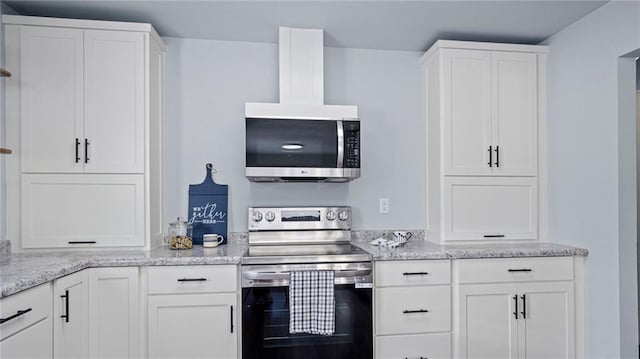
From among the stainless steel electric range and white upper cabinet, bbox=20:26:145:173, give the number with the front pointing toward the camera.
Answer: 2

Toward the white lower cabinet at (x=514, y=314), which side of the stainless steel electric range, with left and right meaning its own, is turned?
left

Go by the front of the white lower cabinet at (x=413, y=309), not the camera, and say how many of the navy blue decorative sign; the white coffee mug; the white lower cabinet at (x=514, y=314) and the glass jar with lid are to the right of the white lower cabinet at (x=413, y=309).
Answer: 3

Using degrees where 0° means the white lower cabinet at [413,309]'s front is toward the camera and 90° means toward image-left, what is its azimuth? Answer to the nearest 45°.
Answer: approximately 0°

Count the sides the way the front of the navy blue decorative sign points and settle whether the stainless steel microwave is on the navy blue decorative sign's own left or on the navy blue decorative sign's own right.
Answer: on the navy blue decorative sign's own left

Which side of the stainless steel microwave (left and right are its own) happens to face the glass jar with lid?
right

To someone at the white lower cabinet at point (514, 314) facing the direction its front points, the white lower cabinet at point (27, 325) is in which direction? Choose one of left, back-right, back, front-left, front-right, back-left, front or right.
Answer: front-right

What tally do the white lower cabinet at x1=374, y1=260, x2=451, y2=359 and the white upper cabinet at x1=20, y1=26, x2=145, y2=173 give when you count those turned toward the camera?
2

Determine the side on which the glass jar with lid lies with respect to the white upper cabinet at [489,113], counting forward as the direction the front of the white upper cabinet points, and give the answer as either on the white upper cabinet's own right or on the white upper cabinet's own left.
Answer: on the white upper cabinet's own right

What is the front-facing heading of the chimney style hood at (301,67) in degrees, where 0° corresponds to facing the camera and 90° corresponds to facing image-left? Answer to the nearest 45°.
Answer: approximately 0°
